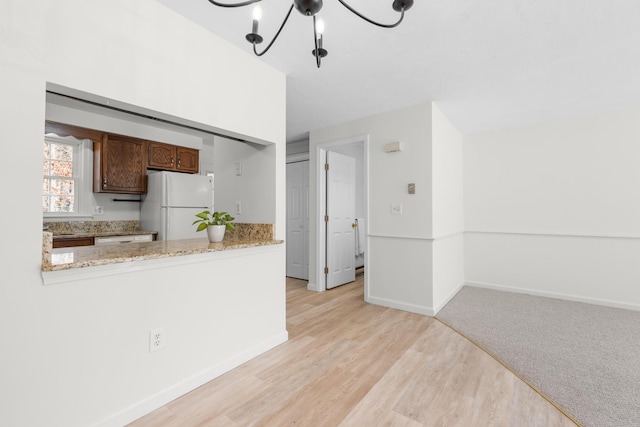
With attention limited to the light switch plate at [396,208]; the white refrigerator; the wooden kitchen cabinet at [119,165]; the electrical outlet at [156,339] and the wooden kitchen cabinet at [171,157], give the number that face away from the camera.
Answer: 0

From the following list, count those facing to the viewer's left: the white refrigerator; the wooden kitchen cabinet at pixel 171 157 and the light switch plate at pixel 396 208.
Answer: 0

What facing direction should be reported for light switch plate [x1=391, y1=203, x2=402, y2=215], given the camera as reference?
facing the viewer

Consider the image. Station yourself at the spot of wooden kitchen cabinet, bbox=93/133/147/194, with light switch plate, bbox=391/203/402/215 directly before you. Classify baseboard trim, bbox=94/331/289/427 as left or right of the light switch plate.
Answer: right

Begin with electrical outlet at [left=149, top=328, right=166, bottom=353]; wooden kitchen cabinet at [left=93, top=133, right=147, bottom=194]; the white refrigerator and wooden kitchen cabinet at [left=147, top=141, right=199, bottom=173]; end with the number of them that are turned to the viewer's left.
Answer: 0

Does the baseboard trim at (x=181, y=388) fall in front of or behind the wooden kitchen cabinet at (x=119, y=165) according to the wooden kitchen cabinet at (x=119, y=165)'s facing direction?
in front

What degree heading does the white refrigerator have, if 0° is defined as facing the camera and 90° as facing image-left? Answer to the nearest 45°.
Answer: approximately 315°

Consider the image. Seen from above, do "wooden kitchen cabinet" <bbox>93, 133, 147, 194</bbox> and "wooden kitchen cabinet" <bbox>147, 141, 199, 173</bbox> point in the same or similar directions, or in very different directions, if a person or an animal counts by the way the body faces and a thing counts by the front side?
same or similar directions

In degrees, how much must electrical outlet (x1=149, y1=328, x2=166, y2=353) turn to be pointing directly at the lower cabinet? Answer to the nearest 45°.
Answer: approximately 135° to its left

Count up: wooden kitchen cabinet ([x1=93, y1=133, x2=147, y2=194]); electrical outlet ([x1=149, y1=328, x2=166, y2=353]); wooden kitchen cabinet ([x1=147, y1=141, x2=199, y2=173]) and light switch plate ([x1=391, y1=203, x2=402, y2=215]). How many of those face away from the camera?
0

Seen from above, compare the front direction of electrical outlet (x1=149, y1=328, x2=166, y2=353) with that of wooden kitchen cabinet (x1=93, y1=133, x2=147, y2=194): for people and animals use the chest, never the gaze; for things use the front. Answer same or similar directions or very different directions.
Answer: same or similar directions

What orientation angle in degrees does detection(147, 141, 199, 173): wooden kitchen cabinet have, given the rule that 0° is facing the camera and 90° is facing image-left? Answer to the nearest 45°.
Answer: approximately 315°

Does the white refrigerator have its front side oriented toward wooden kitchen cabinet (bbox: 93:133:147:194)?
no

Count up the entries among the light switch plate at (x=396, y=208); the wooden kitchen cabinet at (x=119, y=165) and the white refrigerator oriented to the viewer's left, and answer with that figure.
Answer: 0

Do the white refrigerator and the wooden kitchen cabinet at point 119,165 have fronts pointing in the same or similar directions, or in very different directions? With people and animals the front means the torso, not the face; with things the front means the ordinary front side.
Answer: same or similar directions

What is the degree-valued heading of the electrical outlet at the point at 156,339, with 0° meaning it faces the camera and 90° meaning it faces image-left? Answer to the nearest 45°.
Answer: approximately 315°
